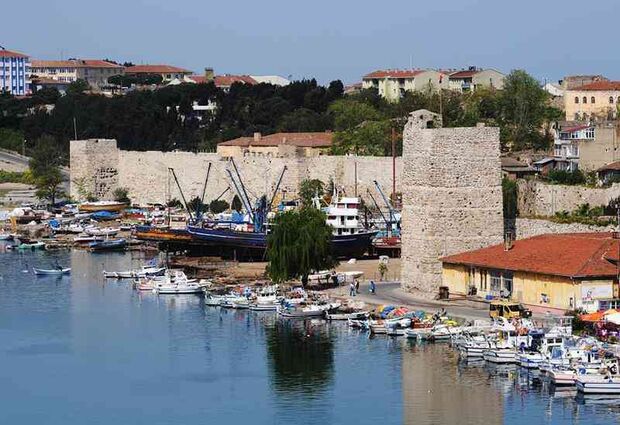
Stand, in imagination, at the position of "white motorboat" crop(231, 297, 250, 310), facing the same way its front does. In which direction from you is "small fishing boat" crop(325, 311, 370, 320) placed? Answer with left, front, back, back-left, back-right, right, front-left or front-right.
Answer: back-left

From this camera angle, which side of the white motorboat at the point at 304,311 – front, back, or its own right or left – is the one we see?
left

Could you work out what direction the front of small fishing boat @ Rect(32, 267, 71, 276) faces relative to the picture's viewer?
facing to the left of the viewer

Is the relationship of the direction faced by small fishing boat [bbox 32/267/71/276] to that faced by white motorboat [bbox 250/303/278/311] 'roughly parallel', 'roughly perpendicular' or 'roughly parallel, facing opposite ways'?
roughly parallel

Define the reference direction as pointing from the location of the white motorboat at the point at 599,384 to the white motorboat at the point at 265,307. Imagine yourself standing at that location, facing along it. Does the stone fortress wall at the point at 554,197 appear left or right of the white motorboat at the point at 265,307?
right

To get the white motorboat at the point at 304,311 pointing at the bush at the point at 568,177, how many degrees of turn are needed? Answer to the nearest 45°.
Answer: approximately 135° to its right

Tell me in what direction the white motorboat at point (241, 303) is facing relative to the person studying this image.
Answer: facing to the left of the viewer
